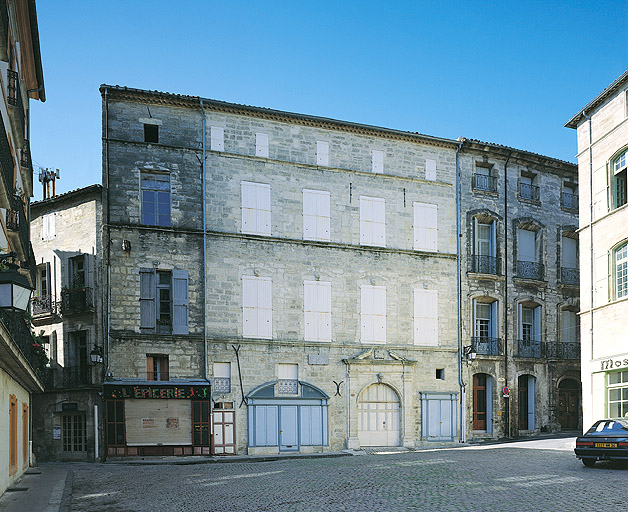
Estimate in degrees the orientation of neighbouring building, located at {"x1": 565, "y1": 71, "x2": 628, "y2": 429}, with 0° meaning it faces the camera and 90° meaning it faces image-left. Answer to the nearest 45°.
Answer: approximately 45°

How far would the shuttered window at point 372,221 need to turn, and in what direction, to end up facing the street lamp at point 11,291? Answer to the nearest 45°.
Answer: approximately 45° to its right

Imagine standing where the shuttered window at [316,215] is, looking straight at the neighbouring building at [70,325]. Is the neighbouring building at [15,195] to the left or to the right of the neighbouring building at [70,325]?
left

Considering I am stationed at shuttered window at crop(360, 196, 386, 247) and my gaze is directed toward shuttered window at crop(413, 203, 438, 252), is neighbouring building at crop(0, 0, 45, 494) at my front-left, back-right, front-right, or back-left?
back-right

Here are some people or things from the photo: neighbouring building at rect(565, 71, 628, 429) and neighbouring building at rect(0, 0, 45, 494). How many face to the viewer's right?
1

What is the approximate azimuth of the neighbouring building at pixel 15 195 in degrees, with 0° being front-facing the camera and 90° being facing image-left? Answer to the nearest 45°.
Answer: approximately 270°

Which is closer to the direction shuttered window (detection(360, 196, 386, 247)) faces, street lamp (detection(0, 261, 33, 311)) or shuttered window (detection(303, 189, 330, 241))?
the street lamp
